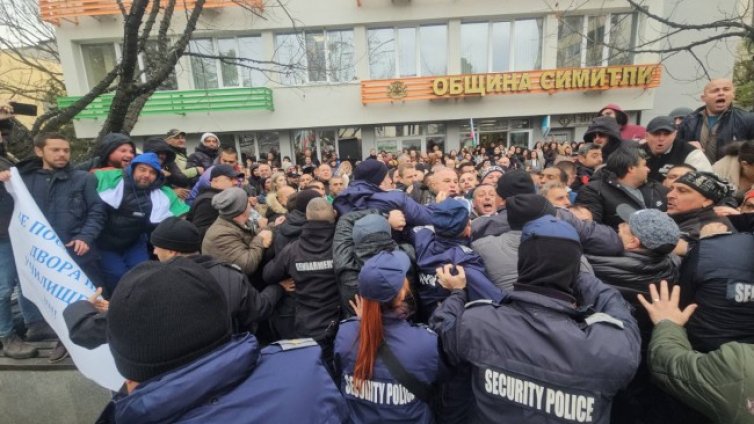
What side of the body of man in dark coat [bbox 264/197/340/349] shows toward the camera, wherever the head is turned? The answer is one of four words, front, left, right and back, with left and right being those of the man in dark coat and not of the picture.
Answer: back

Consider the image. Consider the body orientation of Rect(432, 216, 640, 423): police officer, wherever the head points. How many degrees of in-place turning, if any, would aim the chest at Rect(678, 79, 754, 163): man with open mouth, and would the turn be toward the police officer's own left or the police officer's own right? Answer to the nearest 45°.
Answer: approximately 45° to the police officer's own right

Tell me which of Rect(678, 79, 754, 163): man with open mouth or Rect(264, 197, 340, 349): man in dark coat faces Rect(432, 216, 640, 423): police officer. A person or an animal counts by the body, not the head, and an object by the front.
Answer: the man with open mouth

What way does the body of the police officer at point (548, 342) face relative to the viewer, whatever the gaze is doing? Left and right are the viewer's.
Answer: facing away from the viewer

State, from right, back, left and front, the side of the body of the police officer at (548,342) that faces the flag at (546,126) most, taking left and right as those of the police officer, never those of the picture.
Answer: front

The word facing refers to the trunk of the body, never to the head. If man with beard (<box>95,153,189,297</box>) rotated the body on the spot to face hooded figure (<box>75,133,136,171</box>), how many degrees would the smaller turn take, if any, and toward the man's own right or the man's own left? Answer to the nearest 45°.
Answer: approximately 180°

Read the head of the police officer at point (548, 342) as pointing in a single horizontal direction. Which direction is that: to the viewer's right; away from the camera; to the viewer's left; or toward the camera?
away from the camera

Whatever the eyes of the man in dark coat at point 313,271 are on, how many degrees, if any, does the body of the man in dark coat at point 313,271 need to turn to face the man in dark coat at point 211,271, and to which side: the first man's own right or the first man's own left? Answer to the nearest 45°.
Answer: approximately 135° to the first man's own left

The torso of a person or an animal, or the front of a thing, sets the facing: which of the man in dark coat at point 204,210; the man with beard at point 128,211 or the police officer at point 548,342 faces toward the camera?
the man with beard

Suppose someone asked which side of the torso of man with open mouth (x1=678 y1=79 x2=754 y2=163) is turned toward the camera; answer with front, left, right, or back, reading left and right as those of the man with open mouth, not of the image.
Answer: front

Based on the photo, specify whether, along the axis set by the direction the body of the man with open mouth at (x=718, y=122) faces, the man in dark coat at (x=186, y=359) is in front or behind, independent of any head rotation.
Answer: in front

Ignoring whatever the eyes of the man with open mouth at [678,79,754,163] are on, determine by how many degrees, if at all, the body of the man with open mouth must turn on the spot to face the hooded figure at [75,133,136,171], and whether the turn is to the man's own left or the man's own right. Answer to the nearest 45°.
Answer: approximately 45° to the man's own right

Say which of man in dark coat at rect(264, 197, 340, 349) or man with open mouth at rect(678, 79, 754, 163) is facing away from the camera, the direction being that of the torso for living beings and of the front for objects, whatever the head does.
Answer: the man in dark coat

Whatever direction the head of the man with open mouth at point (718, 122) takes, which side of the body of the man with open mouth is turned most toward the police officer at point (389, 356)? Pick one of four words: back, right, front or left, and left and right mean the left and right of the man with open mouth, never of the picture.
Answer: front

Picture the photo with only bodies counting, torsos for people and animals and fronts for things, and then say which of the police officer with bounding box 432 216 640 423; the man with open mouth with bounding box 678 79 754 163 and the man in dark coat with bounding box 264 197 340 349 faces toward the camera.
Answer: the man with open mouth
